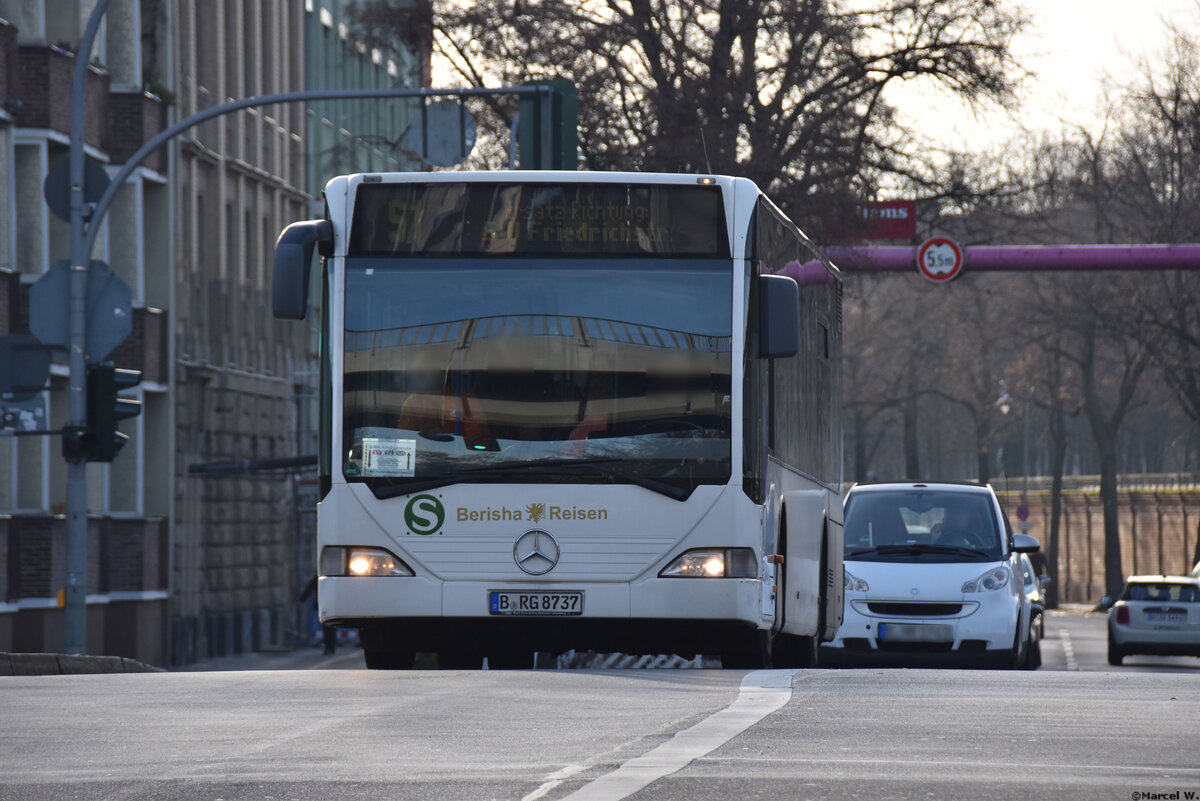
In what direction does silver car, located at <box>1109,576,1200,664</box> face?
away from the camera

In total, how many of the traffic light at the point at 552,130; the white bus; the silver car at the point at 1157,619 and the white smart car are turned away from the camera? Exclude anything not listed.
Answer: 2

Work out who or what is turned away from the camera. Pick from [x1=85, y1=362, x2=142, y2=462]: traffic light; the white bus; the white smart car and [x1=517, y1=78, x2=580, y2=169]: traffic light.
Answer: [x1=517, y1=78, x2=580, y2=169]: traffic light

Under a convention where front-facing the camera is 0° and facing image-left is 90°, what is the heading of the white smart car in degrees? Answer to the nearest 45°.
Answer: approximately 0°

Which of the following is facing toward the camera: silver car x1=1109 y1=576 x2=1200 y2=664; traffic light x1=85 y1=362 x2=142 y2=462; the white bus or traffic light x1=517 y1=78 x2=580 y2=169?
the white bus

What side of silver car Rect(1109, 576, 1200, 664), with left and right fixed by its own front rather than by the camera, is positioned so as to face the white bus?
back

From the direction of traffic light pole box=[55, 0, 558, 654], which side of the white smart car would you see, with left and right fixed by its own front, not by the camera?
right

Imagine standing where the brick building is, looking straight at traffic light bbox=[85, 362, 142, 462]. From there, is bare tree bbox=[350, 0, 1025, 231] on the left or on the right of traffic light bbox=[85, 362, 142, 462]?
left

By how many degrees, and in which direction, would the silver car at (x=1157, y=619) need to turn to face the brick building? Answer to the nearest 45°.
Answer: approximately 90° to its left

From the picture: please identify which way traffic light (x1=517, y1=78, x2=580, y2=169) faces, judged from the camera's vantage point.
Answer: facing away from the viewer

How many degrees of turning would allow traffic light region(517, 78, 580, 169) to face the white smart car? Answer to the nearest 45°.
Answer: approximately 135° to its right
